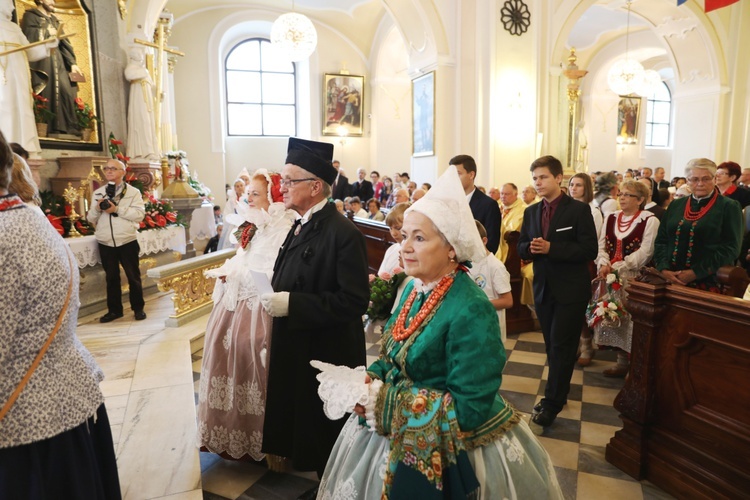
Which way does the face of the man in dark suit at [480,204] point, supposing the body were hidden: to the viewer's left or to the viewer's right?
to the viewer's left

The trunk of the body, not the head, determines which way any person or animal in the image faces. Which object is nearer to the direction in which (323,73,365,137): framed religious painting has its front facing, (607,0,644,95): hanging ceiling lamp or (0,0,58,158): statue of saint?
the statue of saint

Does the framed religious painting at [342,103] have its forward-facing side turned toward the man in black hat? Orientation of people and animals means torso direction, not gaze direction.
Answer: yes

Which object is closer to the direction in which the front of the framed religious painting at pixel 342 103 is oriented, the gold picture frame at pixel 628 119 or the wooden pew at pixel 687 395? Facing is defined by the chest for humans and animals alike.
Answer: the wooden pew

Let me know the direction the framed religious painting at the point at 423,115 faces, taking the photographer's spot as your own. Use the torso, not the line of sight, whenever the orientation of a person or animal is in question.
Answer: facing the viewer and to the left of the viewer

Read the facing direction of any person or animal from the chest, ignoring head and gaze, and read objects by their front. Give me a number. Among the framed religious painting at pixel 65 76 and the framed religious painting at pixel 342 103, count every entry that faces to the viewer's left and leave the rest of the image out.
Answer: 0

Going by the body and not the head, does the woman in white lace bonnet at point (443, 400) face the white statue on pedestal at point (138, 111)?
no

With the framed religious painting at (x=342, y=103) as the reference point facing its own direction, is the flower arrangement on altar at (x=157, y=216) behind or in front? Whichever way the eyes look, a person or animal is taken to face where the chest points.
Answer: in front

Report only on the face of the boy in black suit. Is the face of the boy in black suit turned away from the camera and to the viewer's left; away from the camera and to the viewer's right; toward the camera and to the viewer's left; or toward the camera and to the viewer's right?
toward the camera and to the viewer's left

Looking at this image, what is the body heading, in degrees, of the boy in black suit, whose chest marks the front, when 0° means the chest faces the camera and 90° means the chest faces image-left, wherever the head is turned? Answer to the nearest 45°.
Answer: approximately 45°

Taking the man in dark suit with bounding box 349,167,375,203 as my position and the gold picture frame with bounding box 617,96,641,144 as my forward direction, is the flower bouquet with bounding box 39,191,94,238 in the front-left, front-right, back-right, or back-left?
back-right

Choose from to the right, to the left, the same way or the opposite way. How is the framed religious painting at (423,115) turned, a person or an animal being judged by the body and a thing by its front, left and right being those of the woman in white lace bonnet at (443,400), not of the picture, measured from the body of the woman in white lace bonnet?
the same way

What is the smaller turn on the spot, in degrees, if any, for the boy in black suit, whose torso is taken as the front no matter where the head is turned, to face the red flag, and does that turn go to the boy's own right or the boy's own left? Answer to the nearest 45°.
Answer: approximately 135° to the boy's own right

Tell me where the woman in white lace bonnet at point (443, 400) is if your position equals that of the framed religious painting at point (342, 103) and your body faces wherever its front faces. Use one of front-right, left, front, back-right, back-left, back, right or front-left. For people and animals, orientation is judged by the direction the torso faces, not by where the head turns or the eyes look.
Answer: front

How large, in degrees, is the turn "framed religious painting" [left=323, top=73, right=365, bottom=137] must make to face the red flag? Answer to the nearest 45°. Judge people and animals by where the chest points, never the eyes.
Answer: approximately 45° to its left

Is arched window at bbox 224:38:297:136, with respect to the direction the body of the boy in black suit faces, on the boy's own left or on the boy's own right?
on the boy's own right

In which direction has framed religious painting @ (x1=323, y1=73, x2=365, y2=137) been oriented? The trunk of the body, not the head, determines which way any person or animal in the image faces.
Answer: toward the camera
